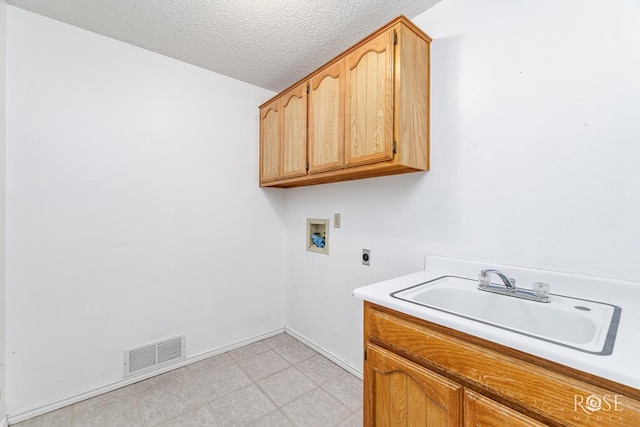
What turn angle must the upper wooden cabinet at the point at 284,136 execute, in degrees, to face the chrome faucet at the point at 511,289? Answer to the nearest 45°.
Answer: approximately 90° to its left

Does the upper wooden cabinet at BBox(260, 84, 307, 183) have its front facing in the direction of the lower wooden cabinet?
no

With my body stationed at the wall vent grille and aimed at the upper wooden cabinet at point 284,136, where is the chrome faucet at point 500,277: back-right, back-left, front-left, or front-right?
front-right

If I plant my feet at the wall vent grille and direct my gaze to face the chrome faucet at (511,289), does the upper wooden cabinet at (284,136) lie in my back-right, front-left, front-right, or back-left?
front-left

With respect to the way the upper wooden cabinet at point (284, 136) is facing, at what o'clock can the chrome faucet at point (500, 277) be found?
The chrome faucet is roughly at 9 o'clock from the upper wooden cabinet.

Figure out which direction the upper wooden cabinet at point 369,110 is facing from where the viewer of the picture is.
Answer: facing the viewer and to the left of the viewer
